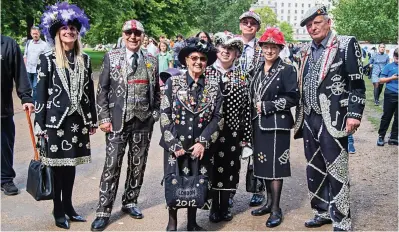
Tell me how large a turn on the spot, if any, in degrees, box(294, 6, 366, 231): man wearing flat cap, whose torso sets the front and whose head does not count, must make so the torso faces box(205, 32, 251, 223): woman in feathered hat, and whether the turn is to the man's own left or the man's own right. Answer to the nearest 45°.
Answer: approximately 45° to the man's own right

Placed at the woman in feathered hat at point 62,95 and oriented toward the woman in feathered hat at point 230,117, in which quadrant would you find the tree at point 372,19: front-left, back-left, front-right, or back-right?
front-left

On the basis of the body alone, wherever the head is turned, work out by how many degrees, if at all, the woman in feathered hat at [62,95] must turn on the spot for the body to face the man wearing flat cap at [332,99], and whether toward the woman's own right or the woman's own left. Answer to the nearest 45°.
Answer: approximately 45° to the woman's own left

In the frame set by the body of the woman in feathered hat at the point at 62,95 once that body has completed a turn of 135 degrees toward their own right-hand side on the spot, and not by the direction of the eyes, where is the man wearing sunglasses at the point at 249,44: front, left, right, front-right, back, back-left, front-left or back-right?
back

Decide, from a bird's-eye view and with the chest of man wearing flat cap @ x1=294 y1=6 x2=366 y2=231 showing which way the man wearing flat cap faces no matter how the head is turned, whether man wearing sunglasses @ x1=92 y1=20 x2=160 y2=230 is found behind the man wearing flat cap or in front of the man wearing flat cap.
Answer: in front

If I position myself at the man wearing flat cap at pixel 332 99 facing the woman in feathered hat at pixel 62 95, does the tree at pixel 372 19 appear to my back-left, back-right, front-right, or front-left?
back-right

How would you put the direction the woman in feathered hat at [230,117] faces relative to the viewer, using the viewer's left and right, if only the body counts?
facing the viewer

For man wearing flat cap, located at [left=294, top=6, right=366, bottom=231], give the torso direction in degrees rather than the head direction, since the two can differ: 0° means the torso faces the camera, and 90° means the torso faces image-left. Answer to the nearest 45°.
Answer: approximately 45°

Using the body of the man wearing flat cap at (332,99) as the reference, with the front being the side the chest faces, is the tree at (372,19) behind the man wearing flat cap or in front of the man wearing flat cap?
behind

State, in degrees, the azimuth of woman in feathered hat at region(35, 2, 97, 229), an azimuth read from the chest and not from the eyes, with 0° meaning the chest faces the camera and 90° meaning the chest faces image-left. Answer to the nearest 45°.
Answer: approximately 315°

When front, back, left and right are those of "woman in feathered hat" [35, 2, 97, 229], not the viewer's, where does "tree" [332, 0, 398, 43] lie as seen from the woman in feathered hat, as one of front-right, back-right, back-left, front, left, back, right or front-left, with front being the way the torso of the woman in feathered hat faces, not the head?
left

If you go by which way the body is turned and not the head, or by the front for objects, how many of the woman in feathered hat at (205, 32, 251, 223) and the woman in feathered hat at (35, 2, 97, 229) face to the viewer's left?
0
